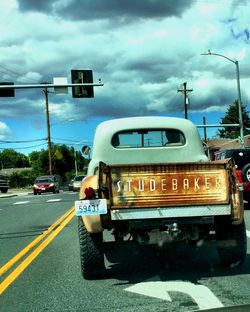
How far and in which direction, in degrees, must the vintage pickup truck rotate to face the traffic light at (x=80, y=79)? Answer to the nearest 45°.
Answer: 0° — it already faces it

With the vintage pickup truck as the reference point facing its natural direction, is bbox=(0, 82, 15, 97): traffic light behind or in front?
in front

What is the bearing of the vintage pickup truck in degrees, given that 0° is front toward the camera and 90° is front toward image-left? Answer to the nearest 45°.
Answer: approximately 180°

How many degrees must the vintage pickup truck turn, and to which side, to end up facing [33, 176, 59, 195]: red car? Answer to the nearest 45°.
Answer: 0° — it already faces it
